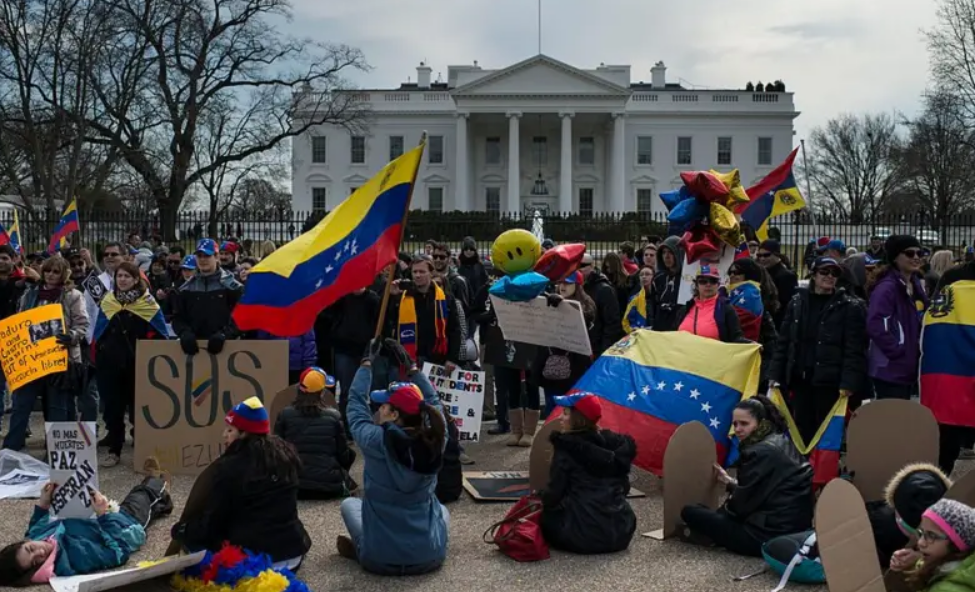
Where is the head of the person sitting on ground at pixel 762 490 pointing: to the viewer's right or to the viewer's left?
to the viewer's left

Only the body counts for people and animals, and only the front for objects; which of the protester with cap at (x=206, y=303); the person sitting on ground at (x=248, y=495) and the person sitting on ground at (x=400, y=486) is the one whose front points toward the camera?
the protester with cap

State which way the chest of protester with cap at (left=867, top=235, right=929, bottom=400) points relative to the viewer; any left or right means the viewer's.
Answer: facing the viewer and to the right of the viewer

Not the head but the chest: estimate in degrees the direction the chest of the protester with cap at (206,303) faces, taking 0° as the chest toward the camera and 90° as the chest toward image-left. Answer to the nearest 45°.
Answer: approximately 0°

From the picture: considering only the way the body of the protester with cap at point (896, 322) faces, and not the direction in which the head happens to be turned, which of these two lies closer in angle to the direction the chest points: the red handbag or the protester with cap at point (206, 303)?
the red handbag

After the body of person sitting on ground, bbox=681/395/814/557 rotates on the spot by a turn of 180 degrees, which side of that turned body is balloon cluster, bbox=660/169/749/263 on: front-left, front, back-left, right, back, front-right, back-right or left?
left

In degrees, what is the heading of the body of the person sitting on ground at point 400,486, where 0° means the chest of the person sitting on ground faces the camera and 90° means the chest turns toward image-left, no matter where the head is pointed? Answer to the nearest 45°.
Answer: approximately 135°

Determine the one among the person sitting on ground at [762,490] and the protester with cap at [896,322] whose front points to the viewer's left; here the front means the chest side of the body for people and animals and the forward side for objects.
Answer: the person sitting on ground

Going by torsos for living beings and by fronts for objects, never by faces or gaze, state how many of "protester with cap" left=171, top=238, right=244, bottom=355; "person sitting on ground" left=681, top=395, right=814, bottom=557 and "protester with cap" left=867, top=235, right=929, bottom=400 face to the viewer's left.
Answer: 1

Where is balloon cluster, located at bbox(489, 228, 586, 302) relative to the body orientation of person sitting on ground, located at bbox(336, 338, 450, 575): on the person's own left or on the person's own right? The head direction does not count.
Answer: on the person's own right

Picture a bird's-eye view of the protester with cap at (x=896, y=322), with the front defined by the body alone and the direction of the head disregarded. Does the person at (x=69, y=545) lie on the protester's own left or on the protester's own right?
on the protester's own right

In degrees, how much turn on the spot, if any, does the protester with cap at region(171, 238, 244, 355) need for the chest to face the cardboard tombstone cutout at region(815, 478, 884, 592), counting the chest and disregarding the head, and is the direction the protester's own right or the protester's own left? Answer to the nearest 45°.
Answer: approximately 45° to the protester's own left

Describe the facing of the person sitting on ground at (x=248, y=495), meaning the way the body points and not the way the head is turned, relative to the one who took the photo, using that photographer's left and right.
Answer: facing away from the viewer and to the left of the viewer

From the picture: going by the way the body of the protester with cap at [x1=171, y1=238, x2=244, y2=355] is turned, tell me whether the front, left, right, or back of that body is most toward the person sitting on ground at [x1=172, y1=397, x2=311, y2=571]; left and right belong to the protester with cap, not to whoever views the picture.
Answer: front

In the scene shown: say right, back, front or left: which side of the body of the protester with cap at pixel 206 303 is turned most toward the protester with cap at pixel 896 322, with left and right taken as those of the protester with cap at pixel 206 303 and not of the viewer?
left

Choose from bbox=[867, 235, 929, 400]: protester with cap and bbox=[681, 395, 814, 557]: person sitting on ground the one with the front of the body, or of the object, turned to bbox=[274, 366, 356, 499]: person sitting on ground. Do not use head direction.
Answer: bbox=[681, 395, 814, 557]: person sitting on ground
